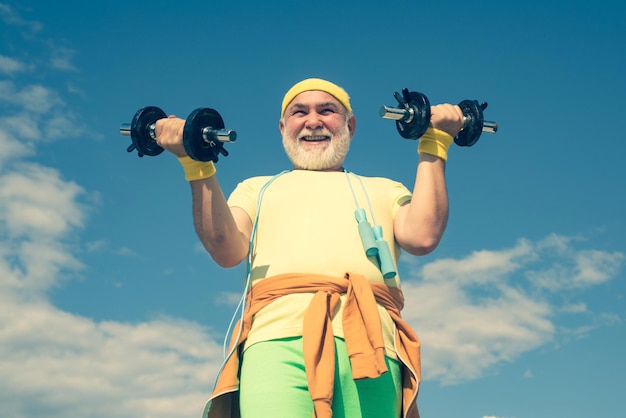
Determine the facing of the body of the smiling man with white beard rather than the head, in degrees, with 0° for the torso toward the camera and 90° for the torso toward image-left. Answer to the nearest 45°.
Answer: approximately 0°
